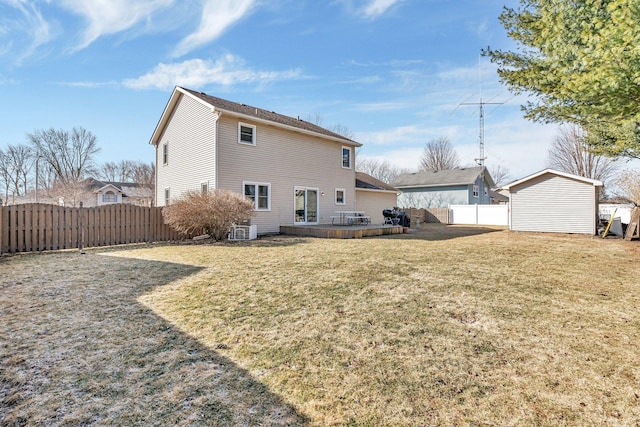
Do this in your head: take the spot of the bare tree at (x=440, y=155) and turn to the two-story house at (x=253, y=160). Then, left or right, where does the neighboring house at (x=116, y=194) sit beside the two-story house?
right

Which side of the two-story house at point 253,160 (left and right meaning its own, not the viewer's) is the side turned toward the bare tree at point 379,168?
right

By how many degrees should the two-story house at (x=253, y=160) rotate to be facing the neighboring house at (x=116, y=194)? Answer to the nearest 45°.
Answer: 0° — it already faces it

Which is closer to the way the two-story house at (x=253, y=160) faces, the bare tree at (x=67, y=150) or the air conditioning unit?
the bare tree

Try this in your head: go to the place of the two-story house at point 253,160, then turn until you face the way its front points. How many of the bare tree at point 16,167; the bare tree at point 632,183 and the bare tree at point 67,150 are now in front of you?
2

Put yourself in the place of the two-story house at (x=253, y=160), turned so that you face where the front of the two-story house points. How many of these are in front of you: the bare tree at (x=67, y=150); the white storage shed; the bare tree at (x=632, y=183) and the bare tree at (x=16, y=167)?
2

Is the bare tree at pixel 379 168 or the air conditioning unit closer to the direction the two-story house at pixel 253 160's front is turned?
the bare tree

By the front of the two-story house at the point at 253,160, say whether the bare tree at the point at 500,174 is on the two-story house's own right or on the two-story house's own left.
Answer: on the two-story house's own right

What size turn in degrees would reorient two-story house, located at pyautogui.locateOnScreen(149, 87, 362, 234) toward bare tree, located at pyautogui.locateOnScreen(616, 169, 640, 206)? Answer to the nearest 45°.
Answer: approximately 135° to its right

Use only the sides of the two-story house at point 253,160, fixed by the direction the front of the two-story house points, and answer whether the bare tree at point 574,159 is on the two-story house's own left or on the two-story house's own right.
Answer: on the two-story house's own right

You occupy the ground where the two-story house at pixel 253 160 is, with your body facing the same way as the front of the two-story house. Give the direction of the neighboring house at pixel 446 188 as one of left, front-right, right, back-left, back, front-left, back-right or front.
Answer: right

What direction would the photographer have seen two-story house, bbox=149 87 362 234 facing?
facing away from the viewer and to the left of the viewer

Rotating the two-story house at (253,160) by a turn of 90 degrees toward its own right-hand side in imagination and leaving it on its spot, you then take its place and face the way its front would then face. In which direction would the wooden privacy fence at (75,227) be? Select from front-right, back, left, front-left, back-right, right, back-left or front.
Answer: back
